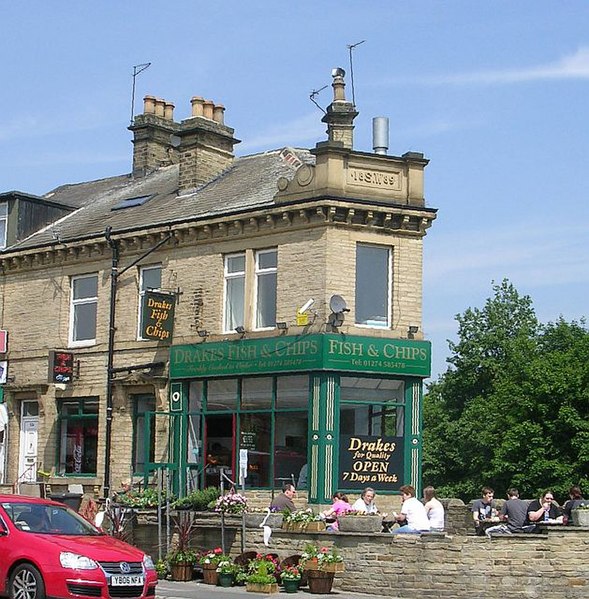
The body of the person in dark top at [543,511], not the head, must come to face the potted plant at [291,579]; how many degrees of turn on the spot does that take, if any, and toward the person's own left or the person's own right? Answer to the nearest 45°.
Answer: approximately 45° to the person's own right

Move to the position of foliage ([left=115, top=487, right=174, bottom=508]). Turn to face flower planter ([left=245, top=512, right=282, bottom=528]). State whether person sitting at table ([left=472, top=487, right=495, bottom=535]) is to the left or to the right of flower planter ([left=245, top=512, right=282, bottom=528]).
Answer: left

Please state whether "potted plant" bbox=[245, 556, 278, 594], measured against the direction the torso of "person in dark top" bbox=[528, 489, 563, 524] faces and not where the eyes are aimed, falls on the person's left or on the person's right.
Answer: on the person's right

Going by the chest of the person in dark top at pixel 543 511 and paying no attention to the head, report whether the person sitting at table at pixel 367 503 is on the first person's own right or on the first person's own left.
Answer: on the first person's own right

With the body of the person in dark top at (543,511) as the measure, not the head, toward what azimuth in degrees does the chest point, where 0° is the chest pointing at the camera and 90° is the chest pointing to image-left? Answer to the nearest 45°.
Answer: approximately 0°

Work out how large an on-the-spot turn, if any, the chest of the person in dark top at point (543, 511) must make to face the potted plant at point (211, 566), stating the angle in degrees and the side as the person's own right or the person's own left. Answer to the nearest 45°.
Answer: approximately 90° to the person's own right
